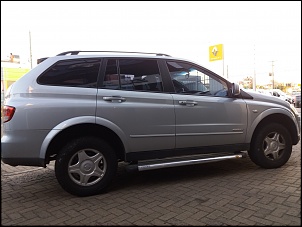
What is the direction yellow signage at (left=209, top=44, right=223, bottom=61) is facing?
toward the camera

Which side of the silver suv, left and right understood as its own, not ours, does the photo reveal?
right
